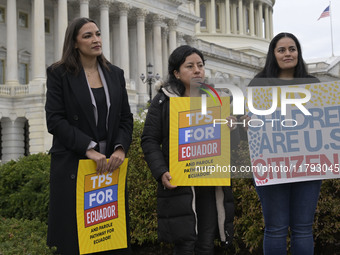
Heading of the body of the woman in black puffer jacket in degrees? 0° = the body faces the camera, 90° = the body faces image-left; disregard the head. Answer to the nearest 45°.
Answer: approximately 315°

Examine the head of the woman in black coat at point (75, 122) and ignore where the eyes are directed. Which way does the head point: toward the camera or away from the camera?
toward the camera

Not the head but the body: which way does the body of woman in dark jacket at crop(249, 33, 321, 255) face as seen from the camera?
toward the camera

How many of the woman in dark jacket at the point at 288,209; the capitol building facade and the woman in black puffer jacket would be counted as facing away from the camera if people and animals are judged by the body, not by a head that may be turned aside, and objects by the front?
0

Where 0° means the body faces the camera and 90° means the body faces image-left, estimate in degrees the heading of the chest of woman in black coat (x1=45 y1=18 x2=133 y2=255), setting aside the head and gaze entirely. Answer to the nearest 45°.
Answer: approximately 315°

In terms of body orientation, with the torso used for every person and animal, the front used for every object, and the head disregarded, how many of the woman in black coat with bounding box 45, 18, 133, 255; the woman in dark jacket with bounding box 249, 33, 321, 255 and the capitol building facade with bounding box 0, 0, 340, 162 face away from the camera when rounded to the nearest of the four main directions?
0

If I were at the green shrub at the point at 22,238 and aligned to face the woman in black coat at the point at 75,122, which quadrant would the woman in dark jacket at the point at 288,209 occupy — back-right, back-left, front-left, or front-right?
front-left

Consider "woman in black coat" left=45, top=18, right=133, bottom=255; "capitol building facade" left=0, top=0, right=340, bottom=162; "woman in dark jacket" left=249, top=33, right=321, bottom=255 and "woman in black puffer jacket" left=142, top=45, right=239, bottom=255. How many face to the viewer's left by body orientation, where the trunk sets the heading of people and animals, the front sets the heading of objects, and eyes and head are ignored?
0

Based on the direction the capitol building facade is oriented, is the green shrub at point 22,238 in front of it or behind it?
in front

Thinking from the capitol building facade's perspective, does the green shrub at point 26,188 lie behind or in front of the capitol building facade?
in front

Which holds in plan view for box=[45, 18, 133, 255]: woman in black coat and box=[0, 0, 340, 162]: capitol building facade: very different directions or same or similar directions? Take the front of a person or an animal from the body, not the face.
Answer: same or similar directions

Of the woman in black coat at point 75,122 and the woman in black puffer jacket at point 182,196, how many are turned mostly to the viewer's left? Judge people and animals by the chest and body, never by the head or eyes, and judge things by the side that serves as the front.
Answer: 0
